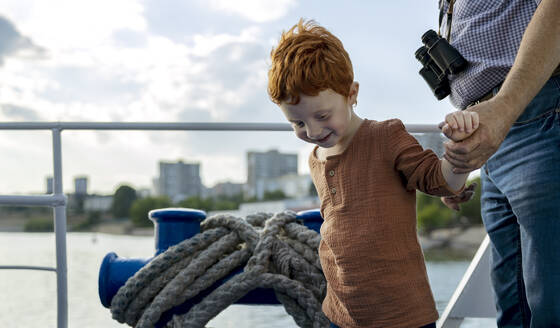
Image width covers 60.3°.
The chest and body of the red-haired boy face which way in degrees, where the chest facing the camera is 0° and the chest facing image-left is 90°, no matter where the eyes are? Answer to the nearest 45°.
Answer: approximately 45°

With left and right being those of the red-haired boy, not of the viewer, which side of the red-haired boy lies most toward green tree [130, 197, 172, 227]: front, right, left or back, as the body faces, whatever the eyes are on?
right

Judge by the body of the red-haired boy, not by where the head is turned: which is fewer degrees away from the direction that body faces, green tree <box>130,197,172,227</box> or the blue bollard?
the blue bollard

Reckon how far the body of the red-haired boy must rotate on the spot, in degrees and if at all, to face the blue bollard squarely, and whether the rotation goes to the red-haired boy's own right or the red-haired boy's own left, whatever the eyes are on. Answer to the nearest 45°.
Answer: approximately 90° to the red-haired boy's own right
